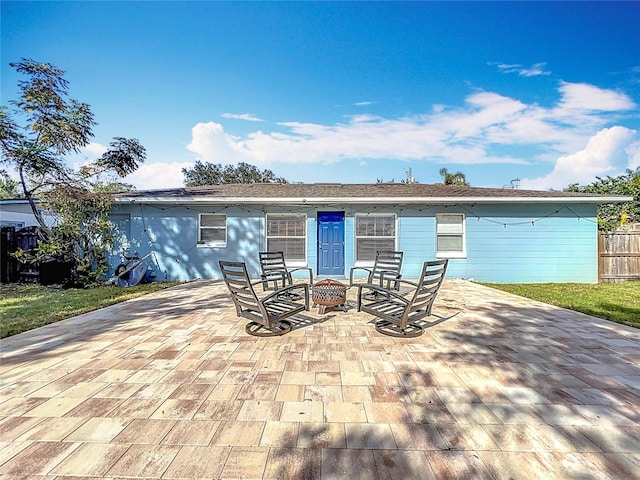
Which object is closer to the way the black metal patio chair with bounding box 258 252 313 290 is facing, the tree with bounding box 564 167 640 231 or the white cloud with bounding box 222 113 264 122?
the tree

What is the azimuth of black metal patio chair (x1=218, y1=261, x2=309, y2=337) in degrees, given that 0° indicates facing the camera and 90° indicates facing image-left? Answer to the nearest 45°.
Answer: approximately 225°

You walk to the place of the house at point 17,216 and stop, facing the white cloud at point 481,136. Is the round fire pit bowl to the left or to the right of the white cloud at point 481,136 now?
right

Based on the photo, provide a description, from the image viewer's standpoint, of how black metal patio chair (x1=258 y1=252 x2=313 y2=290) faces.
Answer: facing the viewer and to the right of the viewer

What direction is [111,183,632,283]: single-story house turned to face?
toward the camera

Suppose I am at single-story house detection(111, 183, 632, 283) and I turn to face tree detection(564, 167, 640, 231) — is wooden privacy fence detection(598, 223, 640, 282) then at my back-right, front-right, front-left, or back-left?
front-right

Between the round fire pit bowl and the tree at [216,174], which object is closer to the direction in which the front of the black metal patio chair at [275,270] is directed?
the round fire pit bowl

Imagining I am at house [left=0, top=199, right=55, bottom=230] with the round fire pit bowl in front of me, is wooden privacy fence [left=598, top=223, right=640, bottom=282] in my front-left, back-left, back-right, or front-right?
front-left

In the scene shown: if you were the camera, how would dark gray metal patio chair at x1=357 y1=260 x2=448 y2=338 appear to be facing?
facing away from the viewer and to the left of the viewer

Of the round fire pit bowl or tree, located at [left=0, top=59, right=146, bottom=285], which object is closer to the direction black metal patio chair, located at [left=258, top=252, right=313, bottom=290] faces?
the round fire pit bowl

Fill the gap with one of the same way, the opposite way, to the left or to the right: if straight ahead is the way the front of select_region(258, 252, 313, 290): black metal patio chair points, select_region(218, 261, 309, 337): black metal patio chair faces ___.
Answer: to the left

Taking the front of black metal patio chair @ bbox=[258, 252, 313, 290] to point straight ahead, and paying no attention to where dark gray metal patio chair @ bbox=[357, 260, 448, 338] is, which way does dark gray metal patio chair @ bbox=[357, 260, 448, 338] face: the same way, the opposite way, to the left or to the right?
the opposite way

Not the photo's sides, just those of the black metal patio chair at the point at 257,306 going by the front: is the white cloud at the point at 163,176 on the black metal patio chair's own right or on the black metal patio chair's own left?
on the black metal patio chair's own left

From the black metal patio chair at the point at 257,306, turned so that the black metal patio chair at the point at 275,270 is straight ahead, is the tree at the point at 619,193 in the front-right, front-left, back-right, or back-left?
front-right

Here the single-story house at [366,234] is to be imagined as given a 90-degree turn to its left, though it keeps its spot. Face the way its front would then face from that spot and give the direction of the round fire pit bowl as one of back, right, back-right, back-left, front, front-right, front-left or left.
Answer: right
